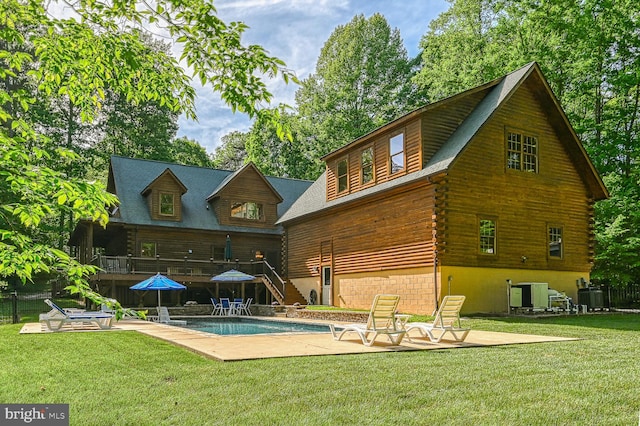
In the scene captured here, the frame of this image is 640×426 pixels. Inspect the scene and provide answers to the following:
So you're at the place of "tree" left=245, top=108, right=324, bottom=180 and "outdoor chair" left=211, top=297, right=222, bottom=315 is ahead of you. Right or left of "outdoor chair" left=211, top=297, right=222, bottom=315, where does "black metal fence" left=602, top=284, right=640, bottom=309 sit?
left

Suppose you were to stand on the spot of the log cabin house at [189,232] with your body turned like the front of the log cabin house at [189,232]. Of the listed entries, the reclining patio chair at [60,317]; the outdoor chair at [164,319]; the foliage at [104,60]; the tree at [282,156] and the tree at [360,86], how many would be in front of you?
3

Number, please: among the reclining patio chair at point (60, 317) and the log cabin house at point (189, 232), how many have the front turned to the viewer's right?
1

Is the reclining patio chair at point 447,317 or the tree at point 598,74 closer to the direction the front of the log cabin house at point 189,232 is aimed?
the reclining patio chair

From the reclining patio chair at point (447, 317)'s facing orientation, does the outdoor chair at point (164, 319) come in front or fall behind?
in front

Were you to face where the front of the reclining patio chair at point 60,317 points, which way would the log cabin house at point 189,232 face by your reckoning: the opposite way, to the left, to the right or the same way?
to the right

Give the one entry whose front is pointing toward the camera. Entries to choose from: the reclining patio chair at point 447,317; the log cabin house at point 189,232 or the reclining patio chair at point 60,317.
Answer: the log cabin house

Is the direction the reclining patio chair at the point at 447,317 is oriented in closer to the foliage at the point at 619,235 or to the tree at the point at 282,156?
the tree

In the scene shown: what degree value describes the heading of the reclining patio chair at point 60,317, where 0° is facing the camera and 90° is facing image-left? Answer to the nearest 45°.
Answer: approximately 270°

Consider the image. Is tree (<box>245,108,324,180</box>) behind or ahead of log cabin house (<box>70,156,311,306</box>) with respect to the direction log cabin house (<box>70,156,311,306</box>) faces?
behind
